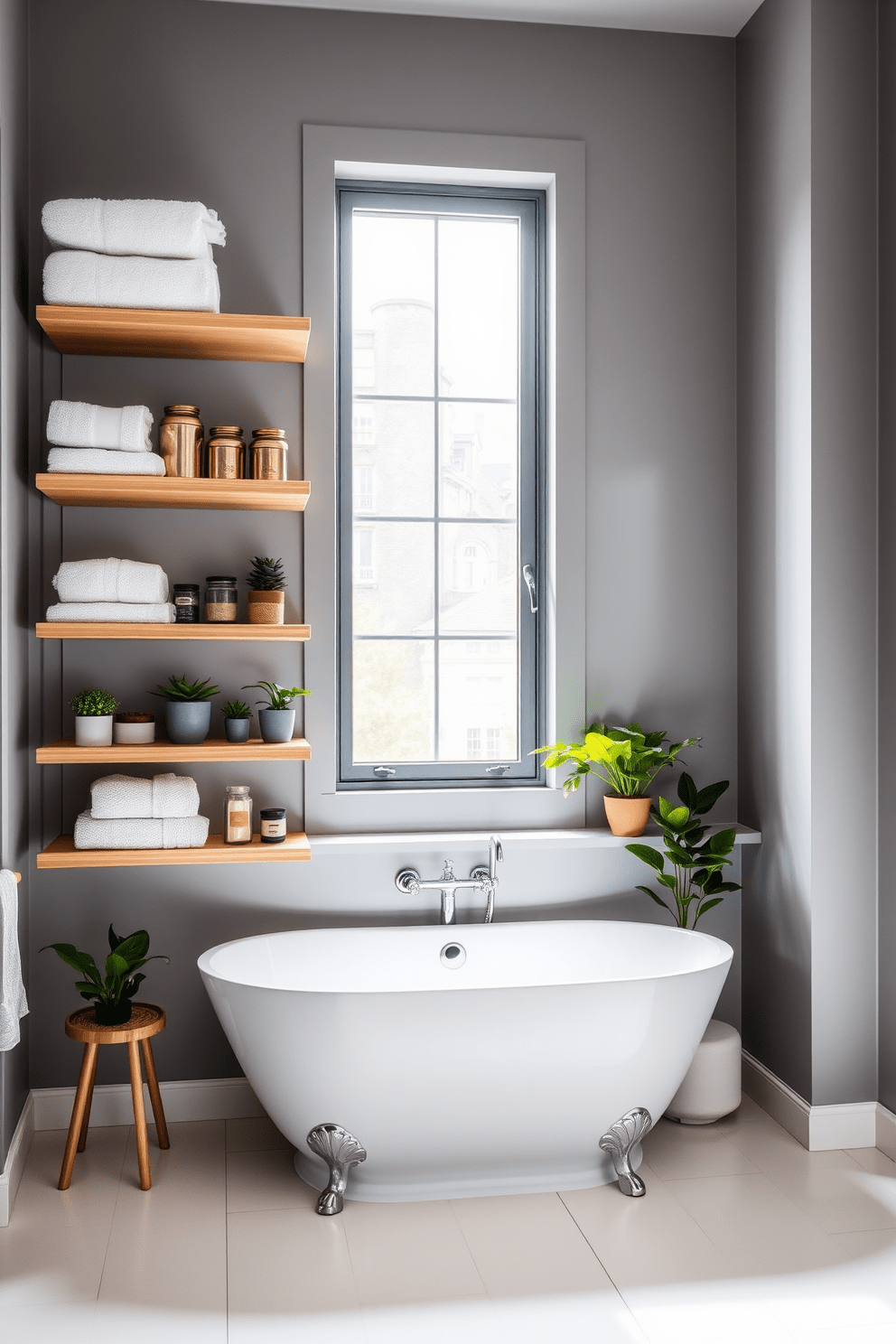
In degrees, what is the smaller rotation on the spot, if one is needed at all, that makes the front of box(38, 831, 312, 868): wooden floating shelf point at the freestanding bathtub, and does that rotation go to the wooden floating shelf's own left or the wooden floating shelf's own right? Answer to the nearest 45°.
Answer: approximately 45° to the wooden floating shelf's own left

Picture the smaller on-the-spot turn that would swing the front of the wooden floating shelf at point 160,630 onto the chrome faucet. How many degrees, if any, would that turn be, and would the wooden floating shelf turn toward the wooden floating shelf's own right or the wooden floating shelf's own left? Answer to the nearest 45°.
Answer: approximately 90° to the wooden floating shelf's own left

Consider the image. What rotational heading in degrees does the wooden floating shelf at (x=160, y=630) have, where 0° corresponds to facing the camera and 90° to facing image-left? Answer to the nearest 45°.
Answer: approximately 0°

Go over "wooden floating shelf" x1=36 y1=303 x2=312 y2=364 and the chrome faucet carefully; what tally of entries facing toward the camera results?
2

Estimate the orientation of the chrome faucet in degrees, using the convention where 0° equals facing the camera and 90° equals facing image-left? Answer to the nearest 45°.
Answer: approximately 0°
